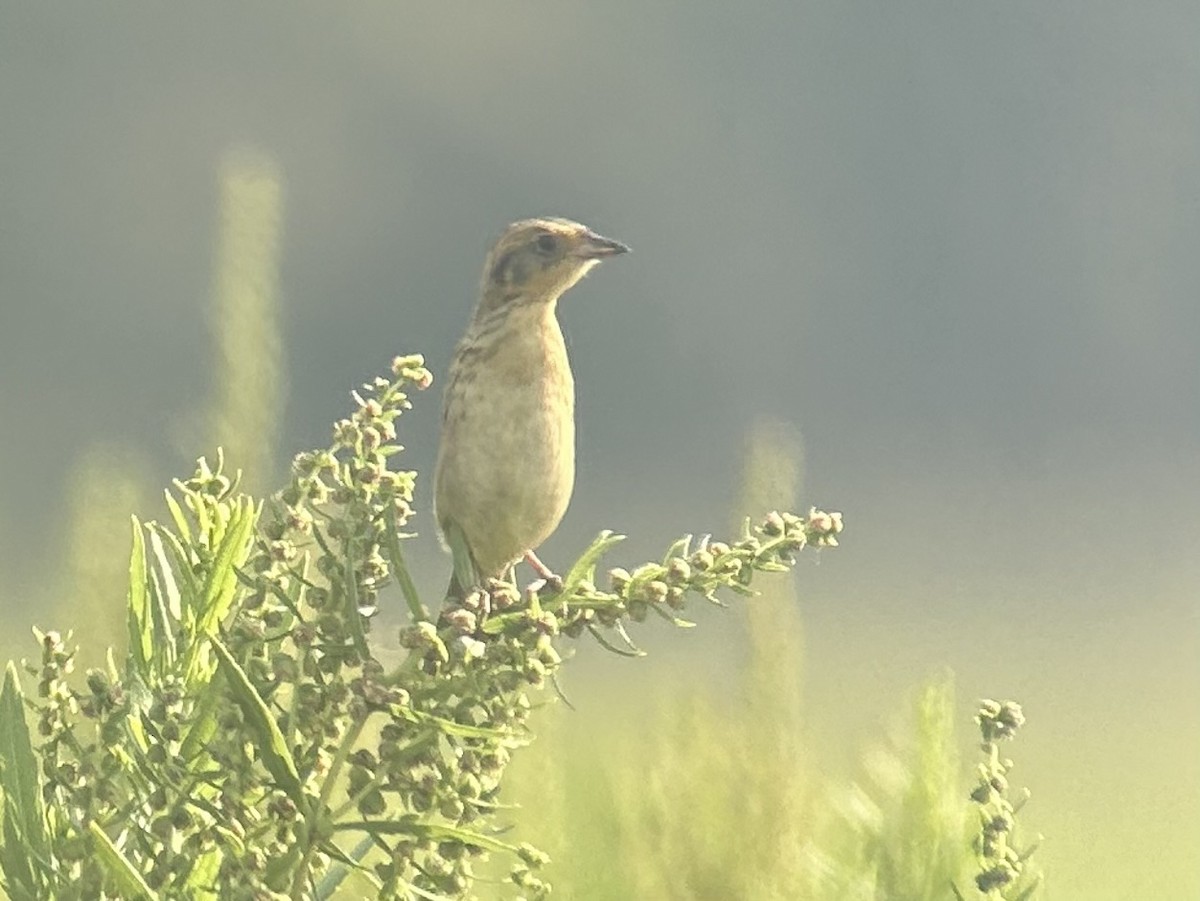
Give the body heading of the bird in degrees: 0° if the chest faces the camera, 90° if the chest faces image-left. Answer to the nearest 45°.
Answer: approximately 315°
